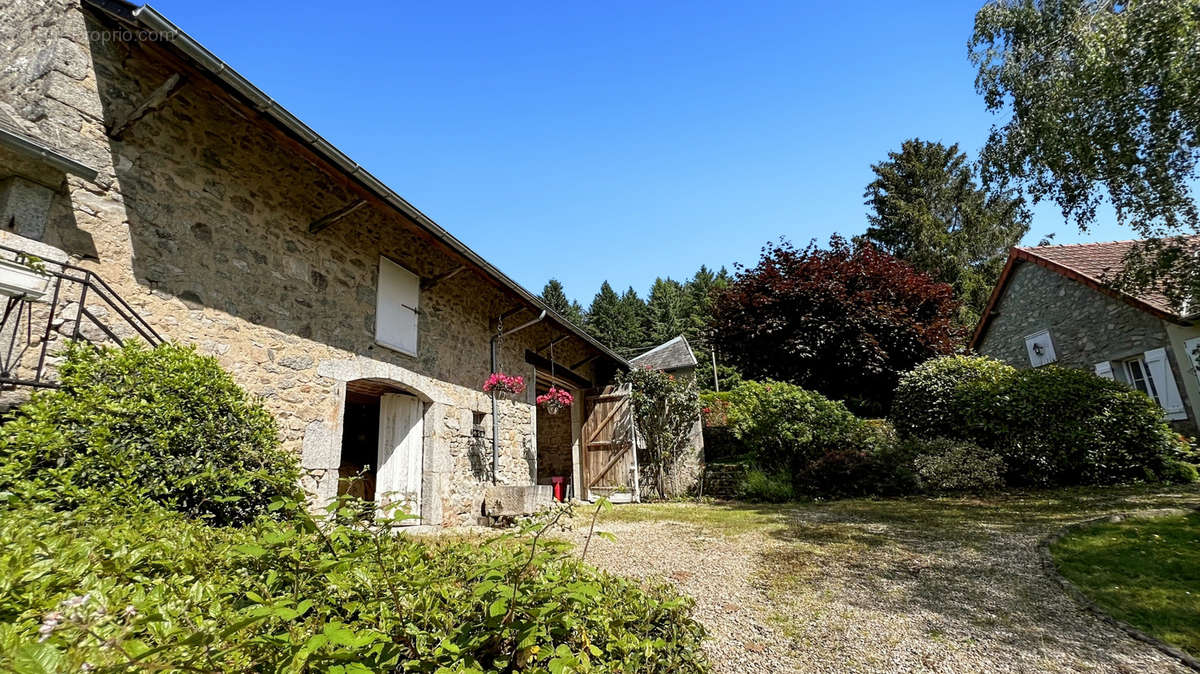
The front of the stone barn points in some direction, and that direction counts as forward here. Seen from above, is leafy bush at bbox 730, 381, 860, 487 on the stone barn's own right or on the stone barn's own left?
on the stone barn's own left

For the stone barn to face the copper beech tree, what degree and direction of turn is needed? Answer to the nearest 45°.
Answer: approximately 45° to its left

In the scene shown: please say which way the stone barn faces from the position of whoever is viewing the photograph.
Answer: facing the viewer and to the right of the viewer

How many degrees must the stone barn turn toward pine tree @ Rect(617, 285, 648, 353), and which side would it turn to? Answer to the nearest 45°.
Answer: approximately 90° to its left

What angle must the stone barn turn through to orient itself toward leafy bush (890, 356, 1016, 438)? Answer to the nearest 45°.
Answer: approximately 45° to its left

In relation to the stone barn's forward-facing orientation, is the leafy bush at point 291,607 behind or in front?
in front

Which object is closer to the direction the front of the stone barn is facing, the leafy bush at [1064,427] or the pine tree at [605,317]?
the leafy bush

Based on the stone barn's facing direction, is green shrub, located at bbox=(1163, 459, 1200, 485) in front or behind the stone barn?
in front

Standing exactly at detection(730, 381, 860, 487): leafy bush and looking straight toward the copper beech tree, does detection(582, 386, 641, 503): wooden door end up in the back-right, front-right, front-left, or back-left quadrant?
back-left

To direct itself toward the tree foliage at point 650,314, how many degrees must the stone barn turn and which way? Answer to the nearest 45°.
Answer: approximately 90° to its left

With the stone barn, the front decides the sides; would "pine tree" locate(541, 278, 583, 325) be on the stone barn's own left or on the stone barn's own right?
on the stone barn's own left

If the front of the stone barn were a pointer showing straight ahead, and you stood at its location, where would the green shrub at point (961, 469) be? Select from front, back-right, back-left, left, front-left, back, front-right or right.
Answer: front-left

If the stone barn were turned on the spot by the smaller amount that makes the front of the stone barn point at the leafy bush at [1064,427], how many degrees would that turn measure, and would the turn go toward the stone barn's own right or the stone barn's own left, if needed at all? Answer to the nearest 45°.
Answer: approximately 45° to the stone barn's own left

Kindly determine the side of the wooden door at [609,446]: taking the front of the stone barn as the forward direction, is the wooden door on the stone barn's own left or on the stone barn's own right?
on the stone barn's own left

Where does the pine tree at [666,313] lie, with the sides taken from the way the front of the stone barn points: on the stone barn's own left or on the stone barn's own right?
on the stone barn's own left
